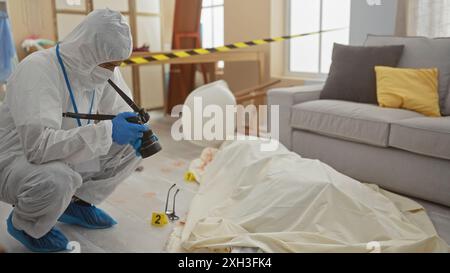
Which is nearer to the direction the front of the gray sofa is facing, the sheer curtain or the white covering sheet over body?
the white covering sheet over body

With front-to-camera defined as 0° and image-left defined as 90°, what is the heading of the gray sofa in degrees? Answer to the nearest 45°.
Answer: approximately 45°

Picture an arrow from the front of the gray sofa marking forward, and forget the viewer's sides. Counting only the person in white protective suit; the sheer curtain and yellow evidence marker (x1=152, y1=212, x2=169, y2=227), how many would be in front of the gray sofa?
2

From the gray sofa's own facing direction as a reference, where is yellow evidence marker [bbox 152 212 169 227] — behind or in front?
in front

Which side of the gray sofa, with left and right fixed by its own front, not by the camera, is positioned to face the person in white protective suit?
front

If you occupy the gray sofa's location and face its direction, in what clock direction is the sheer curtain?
The sheer curtain is roughly at 5 o'clock from the gray sofa.
